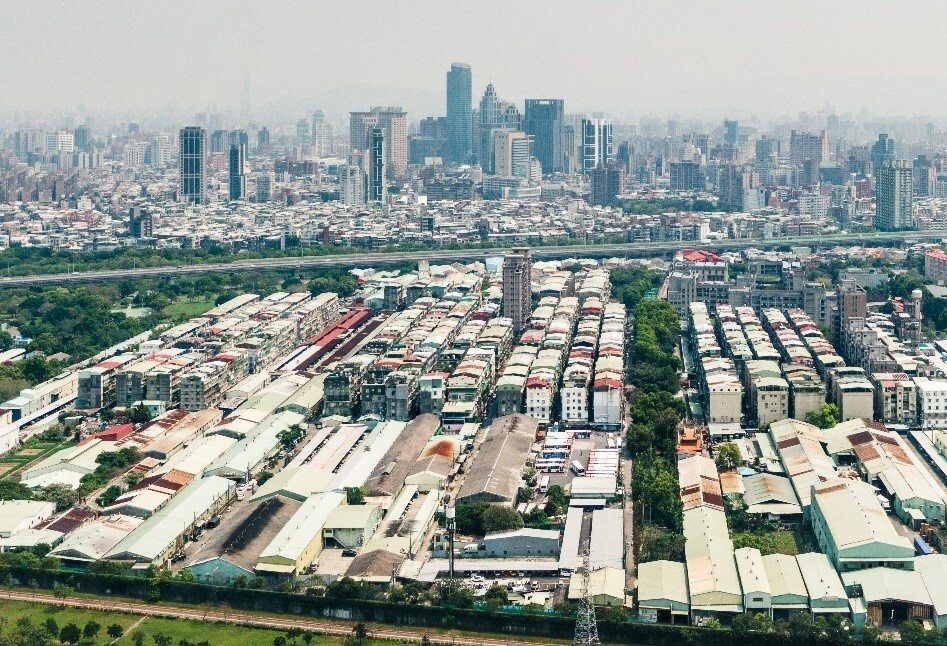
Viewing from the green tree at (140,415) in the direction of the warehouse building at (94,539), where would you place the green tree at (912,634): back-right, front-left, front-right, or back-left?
front-left

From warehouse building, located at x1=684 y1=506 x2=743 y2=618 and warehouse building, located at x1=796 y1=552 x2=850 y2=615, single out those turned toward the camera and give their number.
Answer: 2

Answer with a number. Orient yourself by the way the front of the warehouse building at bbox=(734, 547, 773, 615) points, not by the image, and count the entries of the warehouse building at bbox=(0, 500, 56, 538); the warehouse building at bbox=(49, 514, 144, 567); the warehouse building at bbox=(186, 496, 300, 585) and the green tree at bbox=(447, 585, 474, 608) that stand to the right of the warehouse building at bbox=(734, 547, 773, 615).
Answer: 4

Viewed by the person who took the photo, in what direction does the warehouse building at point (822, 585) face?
facing the viewer

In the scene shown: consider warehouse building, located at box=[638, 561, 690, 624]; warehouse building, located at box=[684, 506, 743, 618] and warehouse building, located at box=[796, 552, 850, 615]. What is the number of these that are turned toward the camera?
3

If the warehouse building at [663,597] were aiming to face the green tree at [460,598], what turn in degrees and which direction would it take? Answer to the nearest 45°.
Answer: approximately 90° to its right

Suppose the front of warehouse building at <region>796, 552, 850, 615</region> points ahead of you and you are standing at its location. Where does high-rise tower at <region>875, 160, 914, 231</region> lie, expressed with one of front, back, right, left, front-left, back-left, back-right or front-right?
back

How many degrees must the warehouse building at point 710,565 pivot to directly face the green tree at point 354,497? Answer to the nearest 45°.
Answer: approximately 135° to its right

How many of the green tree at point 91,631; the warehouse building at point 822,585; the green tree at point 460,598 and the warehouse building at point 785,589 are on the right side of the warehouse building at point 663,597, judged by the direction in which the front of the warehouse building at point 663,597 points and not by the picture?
2

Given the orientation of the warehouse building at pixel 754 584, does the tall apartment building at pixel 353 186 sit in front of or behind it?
behind

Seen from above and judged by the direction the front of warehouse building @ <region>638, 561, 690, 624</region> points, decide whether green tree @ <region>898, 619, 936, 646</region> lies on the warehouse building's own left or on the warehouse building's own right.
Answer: on the warehouse building's own left

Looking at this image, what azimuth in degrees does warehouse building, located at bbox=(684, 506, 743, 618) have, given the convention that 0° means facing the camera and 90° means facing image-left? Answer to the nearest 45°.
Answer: approximately 0°
